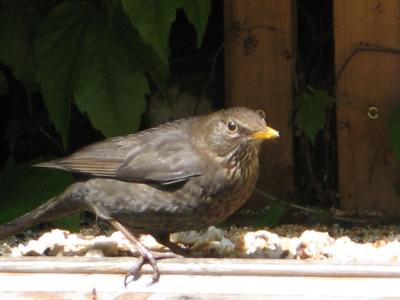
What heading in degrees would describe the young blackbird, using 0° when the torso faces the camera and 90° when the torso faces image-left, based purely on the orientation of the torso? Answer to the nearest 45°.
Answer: approximately 270°

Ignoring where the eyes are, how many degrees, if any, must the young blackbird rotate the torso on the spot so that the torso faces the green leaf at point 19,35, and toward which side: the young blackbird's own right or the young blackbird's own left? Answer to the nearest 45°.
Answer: approximately 135° to the young blackbird's own left

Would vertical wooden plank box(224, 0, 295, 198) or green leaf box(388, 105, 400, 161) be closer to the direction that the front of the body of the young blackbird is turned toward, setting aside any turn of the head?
the green leaf

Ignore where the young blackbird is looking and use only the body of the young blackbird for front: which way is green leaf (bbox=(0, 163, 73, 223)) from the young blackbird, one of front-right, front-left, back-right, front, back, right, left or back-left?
back-left
